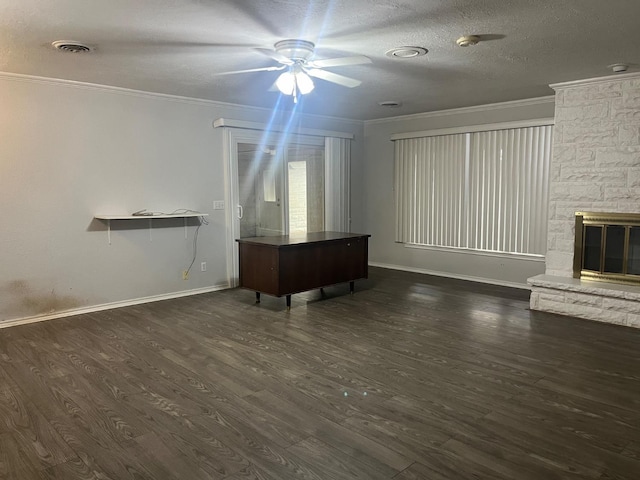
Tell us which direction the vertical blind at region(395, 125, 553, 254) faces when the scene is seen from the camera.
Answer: facing the viewer and to the left of the viewer

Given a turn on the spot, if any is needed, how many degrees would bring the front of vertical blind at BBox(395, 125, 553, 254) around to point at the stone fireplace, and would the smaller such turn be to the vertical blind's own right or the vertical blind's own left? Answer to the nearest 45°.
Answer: approximately 90° to the vertical blind's own left

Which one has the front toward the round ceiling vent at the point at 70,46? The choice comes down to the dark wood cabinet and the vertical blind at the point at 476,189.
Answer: the vertical blind

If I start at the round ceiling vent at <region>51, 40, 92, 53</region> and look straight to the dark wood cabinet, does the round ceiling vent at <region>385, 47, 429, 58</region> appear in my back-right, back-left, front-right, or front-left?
front-right

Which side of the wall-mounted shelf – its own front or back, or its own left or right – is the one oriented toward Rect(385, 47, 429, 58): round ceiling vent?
front

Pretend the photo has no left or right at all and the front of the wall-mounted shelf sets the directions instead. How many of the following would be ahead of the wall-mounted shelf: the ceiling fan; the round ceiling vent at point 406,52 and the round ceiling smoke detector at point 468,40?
3

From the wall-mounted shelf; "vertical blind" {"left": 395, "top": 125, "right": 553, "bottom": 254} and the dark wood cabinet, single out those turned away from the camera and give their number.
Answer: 0

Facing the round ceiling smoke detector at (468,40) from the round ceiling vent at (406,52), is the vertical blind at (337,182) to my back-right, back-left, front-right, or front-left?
back-left

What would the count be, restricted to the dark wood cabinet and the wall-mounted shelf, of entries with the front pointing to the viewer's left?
0

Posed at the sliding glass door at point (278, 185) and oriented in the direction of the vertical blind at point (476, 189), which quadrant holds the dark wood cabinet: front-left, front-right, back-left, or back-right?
front-right

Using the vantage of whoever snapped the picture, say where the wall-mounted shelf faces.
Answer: facing the viewer and to the right of the viewer

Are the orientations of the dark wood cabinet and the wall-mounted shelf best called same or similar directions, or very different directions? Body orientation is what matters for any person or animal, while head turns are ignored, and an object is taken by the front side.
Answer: same or similar directions

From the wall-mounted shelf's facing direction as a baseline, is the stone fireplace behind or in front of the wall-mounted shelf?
in front
